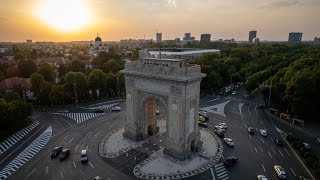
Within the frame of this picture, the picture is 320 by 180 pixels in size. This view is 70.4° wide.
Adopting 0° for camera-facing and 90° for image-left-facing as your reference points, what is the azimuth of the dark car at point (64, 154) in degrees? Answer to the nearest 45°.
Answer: approximately 45°

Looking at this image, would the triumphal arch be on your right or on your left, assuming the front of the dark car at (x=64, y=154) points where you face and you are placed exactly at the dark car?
on your left

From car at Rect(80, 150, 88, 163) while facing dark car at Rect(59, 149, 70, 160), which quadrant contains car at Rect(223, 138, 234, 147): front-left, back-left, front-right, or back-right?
back-right

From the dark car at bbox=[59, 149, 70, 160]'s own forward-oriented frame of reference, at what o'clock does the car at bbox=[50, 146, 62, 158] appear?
The car is roughly at 3 o'clock from the dark car.

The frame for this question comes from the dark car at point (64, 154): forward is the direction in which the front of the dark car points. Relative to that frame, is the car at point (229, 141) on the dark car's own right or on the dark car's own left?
on the dark car's own left

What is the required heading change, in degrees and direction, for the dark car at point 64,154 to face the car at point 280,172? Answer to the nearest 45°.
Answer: approximately 90° to its left

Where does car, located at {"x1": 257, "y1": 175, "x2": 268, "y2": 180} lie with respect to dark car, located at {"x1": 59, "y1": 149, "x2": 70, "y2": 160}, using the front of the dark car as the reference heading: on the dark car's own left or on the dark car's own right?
on the dark car's own left

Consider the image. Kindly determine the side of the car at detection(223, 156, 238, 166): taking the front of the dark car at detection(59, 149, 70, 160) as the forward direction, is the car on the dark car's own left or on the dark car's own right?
on the dark car's own left

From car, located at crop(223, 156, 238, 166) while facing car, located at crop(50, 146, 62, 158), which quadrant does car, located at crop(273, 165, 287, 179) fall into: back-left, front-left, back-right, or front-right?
back-left
